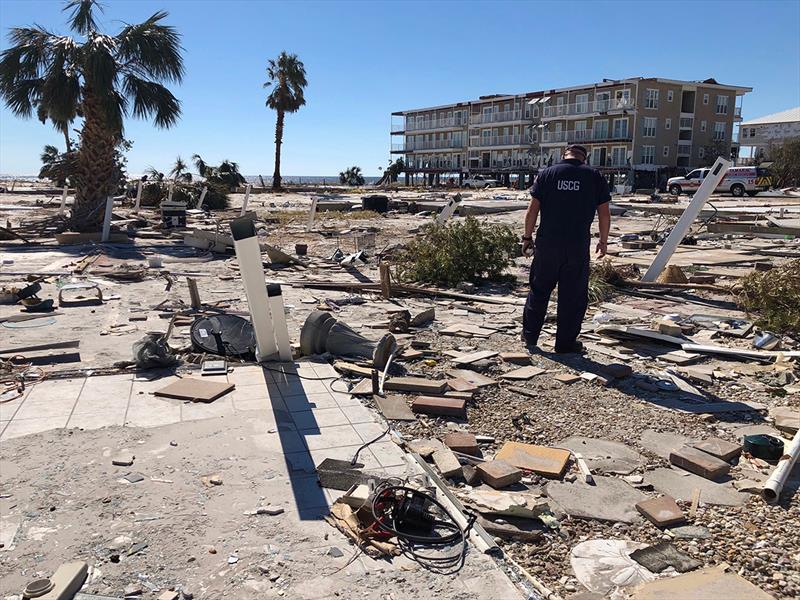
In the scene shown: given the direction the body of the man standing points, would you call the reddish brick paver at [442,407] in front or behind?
behind

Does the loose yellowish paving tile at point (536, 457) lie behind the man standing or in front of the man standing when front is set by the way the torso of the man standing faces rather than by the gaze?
behind

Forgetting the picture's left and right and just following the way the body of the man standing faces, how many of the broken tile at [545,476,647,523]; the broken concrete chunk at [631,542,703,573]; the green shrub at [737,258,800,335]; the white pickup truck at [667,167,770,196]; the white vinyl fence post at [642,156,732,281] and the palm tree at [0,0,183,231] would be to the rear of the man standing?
2

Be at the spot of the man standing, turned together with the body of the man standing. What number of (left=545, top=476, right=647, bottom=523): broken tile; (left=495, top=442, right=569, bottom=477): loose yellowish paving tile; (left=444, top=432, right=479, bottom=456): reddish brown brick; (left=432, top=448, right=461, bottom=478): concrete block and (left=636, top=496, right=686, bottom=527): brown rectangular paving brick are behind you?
5

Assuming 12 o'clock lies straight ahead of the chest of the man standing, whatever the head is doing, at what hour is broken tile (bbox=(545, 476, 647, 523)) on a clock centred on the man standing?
The broken tile is roughly at 6 o'clock from the man standing.

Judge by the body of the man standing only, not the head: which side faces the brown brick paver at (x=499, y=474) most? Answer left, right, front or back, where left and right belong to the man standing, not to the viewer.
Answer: back

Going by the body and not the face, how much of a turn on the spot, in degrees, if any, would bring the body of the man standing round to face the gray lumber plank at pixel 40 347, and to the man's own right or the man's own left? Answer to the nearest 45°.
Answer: approximately 90° to the man's own left

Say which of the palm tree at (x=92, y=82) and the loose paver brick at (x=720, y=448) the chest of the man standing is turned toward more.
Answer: the palm tree

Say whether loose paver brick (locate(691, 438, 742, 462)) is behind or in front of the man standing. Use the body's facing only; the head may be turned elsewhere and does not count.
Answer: behind

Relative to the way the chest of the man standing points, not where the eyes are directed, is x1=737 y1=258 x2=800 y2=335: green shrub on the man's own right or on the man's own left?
on the man's own right

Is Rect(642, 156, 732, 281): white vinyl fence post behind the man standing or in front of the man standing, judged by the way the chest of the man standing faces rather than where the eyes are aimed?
in front

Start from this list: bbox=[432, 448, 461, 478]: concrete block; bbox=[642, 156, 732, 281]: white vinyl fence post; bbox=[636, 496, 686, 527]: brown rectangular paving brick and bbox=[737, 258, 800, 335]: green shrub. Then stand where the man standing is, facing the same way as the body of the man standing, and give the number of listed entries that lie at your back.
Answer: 2

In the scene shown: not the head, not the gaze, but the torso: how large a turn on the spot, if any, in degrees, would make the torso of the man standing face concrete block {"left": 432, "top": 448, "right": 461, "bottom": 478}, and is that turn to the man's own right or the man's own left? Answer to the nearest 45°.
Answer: approximately 180°

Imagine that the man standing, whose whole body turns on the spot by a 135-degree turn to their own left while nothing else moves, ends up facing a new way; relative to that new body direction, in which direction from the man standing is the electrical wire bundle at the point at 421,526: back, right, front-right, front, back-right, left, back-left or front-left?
front-left

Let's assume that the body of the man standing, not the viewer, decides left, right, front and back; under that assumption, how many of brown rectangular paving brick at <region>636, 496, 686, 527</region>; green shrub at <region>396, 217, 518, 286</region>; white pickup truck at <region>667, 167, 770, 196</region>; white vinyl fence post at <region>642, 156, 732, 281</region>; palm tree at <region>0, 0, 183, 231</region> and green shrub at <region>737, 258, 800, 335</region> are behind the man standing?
1

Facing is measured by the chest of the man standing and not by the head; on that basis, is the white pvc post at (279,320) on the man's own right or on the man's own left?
on the man's own left

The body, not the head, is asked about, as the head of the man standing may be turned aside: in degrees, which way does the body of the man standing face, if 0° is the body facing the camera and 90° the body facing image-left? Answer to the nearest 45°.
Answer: approximately 180°

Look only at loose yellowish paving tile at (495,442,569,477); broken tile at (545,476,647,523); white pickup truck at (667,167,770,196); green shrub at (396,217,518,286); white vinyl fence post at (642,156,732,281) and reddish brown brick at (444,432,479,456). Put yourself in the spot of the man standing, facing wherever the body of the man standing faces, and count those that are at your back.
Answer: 3
